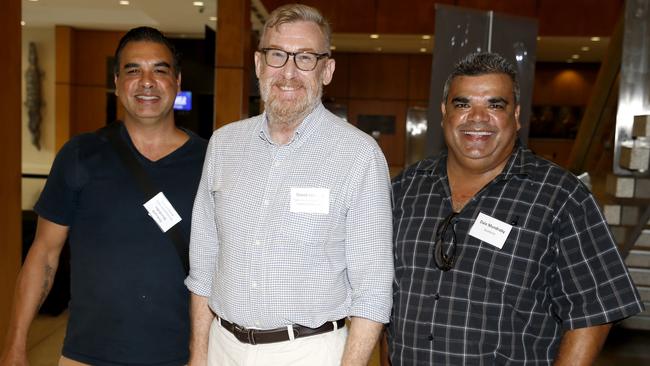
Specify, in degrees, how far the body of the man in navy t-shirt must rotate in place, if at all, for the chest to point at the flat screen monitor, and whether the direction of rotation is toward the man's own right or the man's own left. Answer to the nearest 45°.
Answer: approximately 135° to the man's own left

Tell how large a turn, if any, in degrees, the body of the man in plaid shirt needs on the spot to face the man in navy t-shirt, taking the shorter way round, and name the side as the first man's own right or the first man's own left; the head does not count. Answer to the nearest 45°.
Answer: approximately 45° to the first man's own right

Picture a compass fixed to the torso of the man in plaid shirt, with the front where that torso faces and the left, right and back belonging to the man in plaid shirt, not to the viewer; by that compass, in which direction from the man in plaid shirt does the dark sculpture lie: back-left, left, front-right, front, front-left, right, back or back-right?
right

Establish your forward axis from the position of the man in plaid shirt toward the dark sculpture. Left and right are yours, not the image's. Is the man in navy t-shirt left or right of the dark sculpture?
left

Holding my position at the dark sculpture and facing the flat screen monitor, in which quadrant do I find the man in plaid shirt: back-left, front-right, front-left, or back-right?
front-right

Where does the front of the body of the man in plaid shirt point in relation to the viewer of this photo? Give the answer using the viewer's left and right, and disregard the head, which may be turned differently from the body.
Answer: facing the viewer and to the left of the viewer

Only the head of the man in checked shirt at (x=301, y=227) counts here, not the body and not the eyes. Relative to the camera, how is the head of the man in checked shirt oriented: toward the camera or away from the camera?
toward the camera

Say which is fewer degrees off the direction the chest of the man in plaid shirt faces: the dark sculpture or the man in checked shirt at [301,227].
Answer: the man in checked shirt

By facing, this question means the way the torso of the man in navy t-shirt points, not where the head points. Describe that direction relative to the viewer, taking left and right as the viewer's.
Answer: facing the viewer and to the right of the viewer

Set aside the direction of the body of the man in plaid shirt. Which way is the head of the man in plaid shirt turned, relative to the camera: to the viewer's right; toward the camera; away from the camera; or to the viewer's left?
toward the camera
